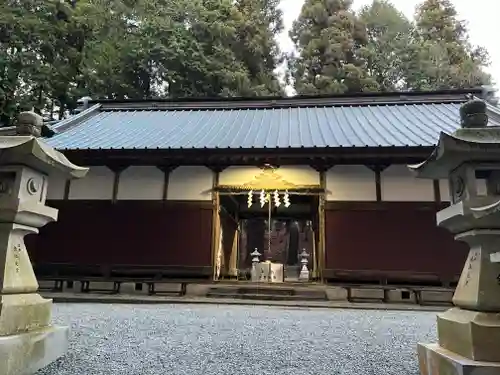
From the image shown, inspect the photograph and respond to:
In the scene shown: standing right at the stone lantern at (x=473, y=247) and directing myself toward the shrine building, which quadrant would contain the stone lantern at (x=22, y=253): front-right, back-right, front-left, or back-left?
front-left

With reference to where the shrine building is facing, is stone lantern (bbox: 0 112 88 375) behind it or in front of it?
in front

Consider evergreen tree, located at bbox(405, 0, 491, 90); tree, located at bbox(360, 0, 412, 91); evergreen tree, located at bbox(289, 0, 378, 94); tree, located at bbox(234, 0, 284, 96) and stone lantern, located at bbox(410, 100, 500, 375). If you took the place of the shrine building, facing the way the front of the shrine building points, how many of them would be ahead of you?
1

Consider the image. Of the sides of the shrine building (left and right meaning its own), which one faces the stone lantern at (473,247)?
front

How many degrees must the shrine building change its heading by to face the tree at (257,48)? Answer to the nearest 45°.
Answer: approximately 180°

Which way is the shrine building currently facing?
toward the camera

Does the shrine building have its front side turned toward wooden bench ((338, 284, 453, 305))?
no

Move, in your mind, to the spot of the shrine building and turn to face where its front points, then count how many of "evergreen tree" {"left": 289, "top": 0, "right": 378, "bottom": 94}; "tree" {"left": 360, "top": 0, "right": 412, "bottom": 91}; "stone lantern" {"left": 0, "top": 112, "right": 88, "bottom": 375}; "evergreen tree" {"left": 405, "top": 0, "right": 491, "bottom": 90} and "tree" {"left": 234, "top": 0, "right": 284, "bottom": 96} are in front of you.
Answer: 1

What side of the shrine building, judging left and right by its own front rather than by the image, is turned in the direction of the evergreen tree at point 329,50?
back

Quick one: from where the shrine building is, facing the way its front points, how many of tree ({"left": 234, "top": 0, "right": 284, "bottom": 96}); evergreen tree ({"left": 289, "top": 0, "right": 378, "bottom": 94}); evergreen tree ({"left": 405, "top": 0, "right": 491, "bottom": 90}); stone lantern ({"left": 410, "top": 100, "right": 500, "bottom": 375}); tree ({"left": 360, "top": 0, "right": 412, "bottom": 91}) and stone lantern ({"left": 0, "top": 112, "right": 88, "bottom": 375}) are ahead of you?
2

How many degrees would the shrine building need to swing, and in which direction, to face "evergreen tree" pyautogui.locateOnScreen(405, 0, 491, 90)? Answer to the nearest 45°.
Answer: approximately 135° to its left

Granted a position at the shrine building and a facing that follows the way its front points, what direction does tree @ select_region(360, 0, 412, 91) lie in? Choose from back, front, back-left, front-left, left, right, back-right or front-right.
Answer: back-left

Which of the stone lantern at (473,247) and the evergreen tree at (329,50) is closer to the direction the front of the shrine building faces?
the stone lantern

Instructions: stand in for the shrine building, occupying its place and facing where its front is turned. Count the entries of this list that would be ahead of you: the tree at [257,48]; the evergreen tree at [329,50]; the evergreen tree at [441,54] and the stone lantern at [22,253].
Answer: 1

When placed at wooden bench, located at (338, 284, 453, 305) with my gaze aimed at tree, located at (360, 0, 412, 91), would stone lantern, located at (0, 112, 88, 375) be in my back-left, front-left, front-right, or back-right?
back-left
